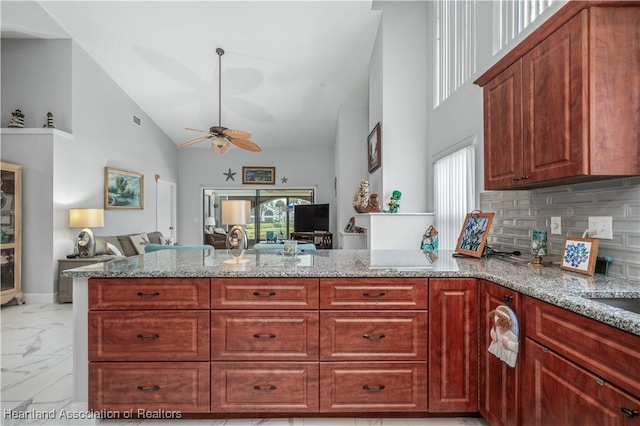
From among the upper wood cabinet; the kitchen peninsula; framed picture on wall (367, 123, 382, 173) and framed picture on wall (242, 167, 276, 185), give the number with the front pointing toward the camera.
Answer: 2

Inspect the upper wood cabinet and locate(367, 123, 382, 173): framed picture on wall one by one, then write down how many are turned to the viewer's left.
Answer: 2

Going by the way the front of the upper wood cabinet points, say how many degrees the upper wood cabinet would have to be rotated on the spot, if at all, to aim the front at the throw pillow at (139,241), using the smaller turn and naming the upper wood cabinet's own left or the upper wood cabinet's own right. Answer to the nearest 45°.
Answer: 0° — it already faces it

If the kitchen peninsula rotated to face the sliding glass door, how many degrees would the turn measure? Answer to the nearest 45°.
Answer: approximately 180°

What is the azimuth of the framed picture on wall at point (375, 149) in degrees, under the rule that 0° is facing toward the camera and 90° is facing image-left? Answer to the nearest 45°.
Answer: approximately 90°

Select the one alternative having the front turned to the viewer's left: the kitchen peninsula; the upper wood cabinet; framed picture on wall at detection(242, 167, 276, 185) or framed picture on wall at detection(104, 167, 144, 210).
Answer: the upper wood cabinet

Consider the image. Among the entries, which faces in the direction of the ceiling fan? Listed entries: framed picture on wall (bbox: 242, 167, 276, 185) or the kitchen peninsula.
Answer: the framed picture on wall
